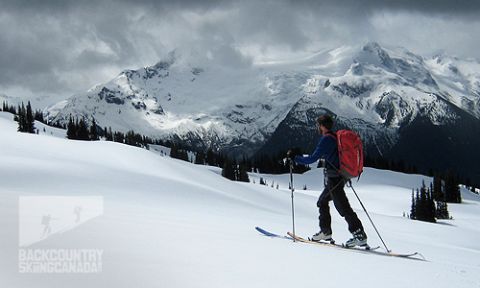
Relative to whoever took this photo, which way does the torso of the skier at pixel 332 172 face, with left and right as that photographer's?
facing to the left of the viewer
